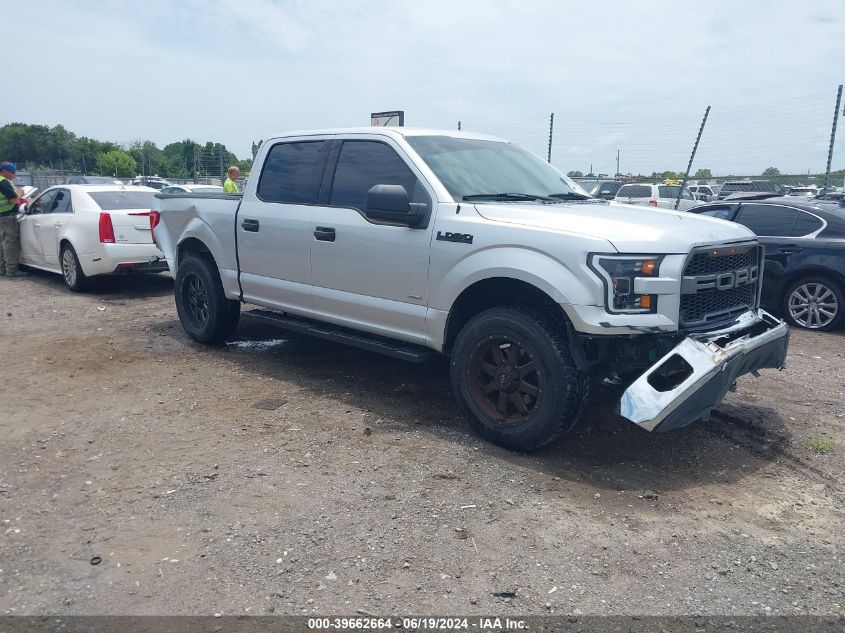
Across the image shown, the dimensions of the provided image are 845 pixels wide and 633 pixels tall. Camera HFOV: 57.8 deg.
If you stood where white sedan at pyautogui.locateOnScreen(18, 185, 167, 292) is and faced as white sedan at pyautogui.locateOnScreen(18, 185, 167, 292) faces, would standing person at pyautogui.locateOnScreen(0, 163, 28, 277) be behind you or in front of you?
in front

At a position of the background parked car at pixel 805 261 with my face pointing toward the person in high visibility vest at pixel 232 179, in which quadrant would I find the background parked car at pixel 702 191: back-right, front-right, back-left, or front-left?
front-right

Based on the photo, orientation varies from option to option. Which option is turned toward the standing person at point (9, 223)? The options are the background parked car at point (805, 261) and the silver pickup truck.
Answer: the background parked car

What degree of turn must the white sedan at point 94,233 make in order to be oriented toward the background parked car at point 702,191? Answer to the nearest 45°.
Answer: approximately 90° to its right

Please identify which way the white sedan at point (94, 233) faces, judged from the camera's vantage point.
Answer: facing away from the viewer and to the left of the viewer

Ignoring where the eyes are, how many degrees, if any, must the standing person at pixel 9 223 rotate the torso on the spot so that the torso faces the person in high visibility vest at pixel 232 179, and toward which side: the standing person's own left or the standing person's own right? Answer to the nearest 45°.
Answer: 0° — they already face them

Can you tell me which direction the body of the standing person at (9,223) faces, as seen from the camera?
to the viewer's right

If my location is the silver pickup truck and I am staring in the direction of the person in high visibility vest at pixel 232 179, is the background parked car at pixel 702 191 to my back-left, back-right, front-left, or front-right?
front-right

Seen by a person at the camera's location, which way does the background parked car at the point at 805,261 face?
facing to the left of the viewer

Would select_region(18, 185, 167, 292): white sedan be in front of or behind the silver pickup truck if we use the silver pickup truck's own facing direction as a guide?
behind

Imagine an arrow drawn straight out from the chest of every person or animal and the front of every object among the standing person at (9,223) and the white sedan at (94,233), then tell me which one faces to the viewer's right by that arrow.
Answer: the standing person
